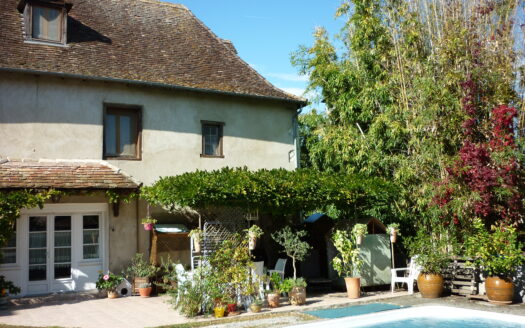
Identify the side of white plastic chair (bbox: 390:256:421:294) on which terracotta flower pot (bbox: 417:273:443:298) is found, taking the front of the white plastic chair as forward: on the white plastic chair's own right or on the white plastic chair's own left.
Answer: on the white plastic chair's own left

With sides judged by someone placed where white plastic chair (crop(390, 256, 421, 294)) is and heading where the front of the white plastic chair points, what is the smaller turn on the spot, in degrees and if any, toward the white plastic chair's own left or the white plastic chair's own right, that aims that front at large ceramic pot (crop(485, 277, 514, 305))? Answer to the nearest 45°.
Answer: approximately 135° to the white plastic chair's own left

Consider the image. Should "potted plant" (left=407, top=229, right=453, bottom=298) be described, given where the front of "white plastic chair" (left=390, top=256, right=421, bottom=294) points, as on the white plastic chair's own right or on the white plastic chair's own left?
on the white plastic chair's own left

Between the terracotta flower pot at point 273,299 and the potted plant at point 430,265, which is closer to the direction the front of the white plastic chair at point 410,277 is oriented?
the terracotta flower pot

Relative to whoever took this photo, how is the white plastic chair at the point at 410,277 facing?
facing to the left of the viewer

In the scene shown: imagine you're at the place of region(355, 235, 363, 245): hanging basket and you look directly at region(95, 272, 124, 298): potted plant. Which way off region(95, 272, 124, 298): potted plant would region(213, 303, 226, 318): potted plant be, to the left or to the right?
left

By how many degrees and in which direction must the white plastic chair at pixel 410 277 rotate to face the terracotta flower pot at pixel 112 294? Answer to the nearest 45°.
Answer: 0° — it already faces it

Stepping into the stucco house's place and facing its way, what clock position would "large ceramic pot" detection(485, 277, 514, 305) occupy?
The large ceramic pot is roughly at 10 o'clock from the stucco house.
